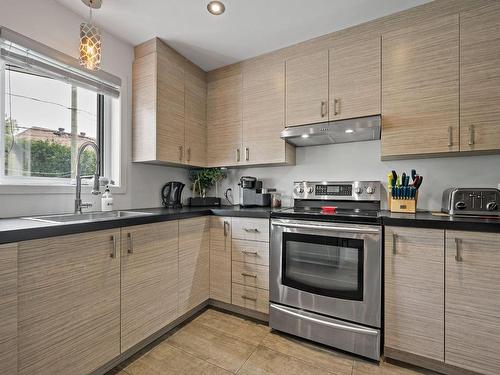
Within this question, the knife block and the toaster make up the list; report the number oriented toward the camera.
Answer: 2

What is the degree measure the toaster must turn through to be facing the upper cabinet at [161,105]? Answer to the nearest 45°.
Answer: approximately 45° to its right

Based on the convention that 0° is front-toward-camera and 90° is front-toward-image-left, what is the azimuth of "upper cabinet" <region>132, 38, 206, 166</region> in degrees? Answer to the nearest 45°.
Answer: approximately 315°

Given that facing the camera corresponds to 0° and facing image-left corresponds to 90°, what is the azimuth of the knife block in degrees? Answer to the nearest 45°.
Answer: approximately 0°

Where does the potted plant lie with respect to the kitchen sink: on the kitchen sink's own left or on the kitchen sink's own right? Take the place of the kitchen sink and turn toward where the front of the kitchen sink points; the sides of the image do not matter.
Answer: on the kitchen sink's own left

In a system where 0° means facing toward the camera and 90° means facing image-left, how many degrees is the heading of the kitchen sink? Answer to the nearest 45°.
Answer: approximately 315°
